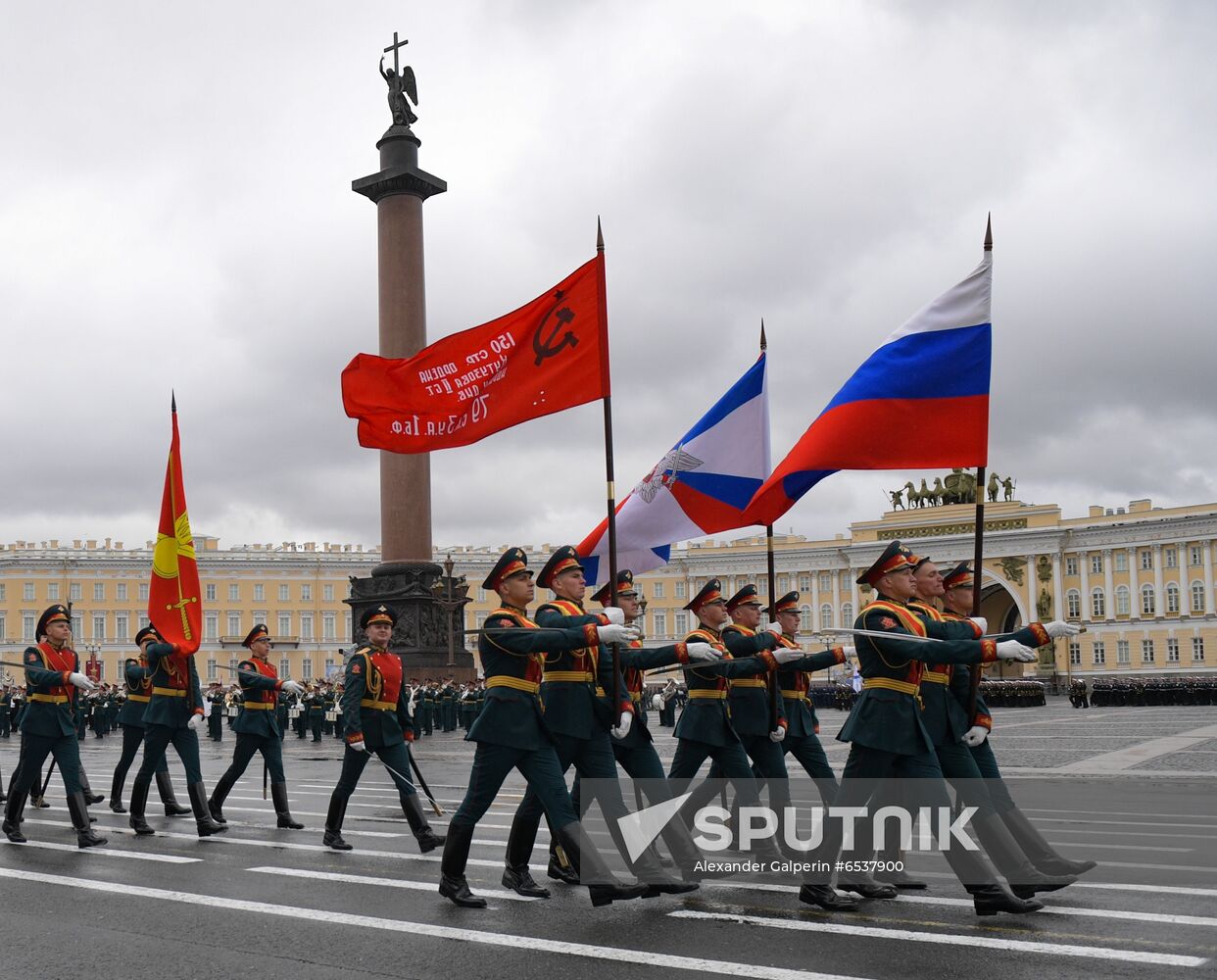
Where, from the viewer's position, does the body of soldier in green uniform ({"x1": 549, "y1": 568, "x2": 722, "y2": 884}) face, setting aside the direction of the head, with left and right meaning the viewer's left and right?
facing to the right of the viewer

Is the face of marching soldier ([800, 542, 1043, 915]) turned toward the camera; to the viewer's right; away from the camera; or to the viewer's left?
to the viewer's right

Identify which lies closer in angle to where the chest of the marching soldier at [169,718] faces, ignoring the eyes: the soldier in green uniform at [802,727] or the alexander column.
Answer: the soldier in green uniform

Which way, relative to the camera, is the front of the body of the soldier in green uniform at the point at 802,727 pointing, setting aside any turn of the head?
to the viewer's right

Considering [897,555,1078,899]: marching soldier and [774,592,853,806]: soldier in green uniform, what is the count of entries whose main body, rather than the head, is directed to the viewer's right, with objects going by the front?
2

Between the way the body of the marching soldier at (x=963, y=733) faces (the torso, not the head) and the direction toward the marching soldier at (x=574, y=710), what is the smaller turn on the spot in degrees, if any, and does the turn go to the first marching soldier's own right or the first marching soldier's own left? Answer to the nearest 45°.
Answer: approximately 180°

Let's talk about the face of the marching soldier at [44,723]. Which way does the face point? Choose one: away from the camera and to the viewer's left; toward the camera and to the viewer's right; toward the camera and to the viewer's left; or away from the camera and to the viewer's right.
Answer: toward the camera and to the viewer's right
